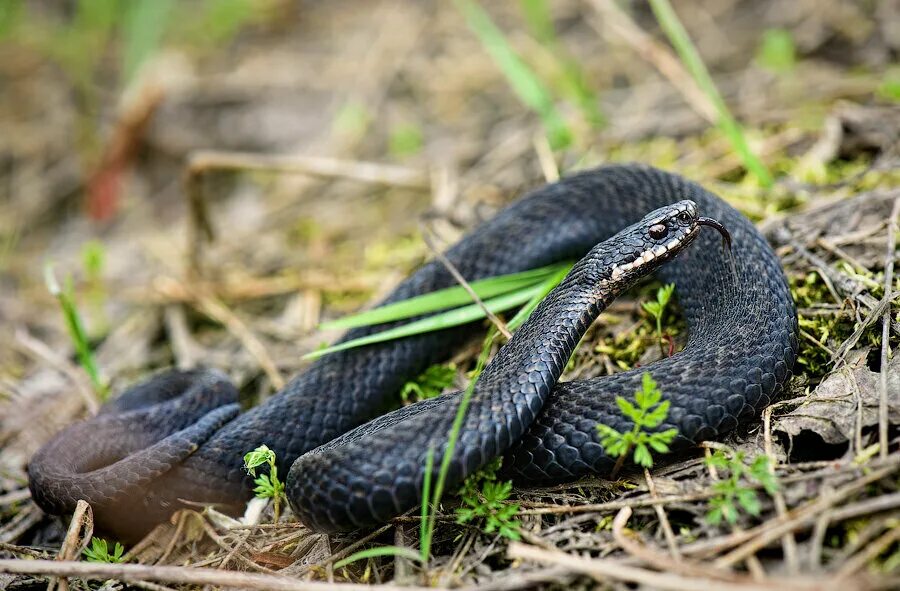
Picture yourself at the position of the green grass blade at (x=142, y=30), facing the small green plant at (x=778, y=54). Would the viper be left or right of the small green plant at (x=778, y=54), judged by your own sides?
right

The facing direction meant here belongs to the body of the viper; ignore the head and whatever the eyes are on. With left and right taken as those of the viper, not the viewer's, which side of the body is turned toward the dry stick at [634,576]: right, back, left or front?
right

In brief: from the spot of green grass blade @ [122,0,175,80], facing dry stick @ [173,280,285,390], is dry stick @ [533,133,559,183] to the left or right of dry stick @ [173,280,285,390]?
left

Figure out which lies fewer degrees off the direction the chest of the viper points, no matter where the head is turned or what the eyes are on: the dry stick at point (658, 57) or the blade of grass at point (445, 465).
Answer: the dry stick

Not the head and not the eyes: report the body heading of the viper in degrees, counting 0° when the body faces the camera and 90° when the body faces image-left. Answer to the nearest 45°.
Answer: approximately 270°

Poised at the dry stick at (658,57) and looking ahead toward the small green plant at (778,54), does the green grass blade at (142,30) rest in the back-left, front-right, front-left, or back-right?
back-left

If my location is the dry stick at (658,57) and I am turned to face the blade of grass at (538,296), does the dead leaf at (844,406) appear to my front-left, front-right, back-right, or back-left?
front-left

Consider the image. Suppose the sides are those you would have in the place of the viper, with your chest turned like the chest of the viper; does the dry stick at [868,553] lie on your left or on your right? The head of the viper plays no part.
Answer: on your right

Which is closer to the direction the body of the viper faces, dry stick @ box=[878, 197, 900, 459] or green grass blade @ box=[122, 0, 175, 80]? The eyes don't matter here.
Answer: the dry stick
